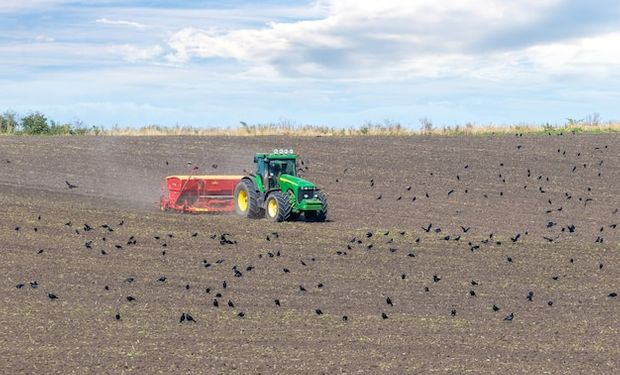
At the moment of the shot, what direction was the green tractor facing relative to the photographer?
facing the viewer and to the right of the viewer
